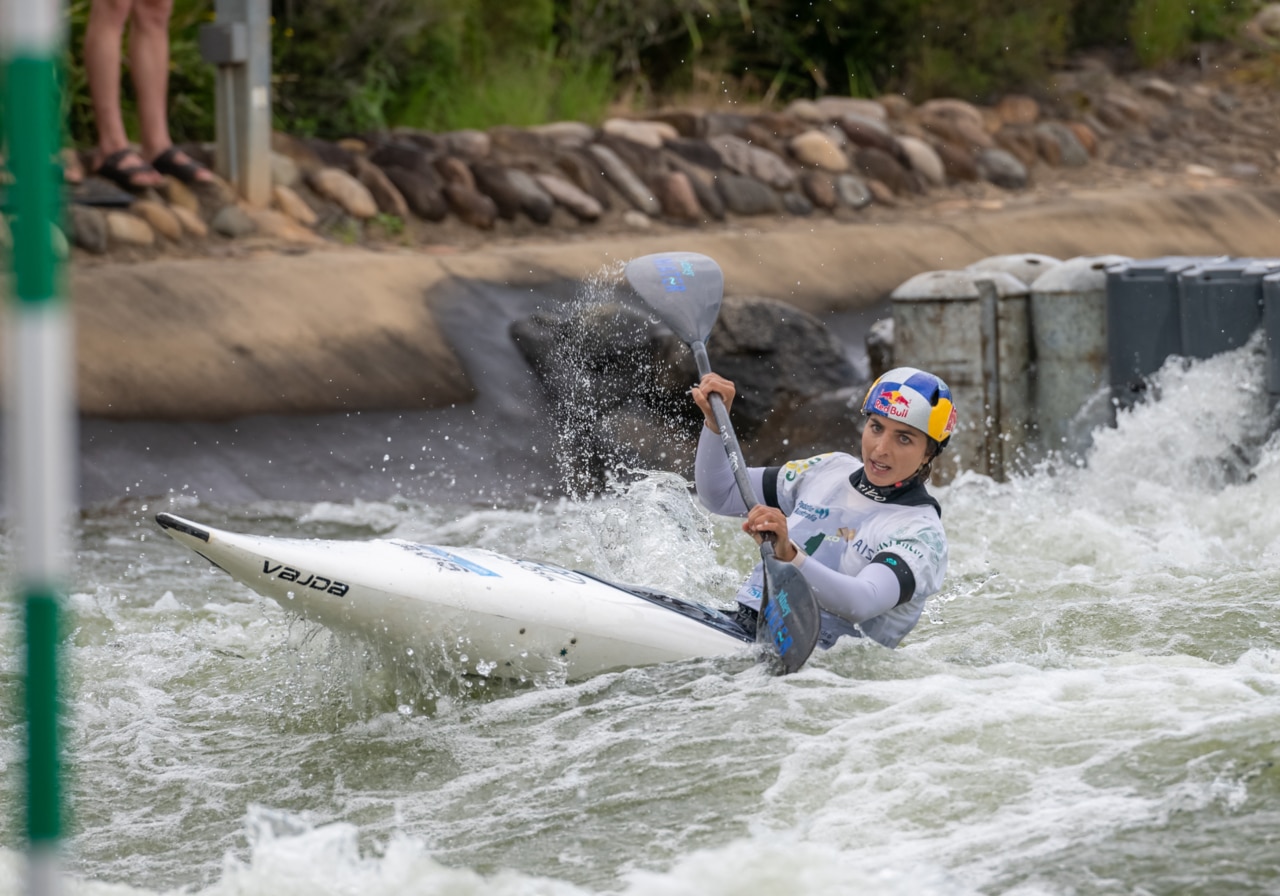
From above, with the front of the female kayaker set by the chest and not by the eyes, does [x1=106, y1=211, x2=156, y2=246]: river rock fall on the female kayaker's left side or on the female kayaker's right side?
on the female kayaker's right side

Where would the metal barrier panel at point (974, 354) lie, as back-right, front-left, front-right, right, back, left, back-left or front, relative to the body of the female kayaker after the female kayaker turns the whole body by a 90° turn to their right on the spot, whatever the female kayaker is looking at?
front-right

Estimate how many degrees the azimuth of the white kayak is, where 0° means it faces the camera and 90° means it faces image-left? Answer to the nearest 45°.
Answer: approximately 90°

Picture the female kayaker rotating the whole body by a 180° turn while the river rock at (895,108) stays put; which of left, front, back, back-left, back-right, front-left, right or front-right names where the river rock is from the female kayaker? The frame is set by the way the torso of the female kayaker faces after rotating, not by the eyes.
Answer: front-left

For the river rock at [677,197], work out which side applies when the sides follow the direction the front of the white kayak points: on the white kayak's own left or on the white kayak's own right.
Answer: on the white kayak's own right

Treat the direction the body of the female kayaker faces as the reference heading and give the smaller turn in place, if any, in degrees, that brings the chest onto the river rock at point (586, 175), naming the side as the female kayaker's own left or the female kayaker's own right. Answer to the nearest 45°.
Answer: approximately 135° to the female kayaker's own right

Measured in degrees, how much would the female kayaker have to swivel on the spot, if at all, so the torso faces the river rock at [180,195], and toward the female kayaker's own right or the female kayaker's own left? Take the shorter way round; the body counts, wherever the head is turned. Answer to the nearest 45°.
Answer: approximately 90° to the female kayaker's own right

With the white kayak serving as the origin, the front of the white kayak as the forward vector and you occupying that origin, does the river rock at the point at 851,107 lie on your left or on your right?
on your right
